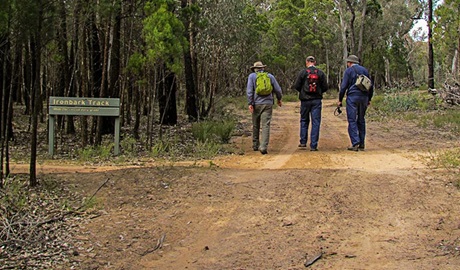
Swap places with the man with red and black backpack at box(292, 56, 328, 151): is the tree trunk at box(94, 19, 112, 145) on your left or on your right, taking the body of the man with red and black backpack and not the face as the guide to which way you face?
on your left

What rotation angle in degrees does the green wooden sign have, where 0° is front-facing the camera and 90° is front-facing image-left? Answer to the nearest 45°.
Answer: approximately 0°

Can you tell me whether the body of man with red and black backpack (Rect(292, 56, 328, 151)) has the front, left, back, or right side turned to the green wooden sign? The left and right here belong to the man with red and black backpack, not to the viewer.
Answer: left

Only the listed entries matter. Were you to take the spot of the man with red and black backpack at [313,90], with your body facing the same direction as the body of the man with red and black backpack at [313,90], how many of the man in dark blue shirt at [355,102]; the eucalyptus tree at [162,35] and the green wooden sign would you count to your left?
2

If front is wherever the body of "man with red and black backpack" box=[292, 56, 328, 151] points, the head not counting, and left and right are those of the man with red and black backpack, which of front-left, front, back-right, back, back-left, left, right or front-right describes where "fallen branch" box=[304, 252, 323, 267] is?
back

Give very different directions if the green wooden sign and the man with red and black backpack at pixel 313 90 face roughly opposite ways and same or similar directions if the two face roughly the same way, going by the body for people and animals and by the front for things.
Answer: very different directions

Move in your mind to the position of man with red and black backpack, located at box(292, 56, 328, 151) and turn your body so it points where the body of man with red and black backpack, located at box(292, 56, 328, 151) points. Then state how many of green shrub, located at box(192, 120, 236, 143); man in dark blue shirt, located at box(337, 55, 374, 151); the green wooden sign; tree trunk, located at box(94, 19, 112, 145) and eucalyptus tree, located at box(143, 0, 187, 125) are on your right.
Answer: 1

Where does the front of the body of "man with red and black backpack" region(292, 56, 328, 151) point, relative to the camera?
away from the camera

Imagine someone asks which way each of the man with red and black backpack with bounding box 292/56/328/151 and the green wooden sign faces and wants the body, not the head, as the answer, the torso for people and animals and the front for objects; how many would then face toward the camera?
1

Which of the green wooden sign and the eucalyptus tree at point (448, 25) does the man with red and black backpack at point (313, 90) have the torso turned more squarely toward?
the eucalyptus tree

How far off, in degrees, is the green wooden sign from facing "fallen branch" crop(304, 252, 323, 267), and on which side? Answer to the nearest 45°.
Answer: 0° — it already faces it

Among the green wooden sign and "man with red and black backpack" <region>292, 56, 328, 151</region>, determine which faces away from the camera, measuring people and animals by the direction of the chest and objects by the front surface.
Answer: the man with red and black backpack

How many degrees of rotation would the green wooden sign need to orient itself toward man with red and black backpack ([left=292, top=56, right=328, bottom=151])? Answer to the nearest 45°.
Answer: approximately 90° to its left

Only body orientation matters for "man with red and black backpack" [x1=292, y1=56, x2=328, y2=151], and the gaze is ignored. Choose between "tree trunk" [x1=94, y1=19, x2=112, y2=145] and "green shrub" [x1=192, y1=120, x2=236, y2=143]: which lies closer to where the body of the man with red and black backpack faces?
the green shrub
